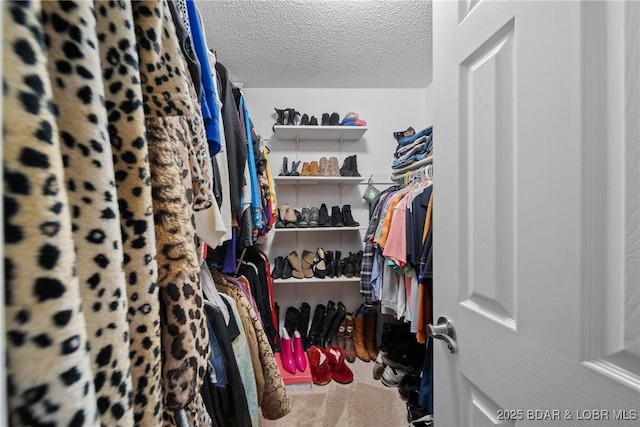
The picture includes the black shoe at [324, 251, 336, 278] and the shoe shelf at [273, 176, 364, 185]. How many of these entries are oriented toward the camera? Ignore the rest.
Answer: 2
